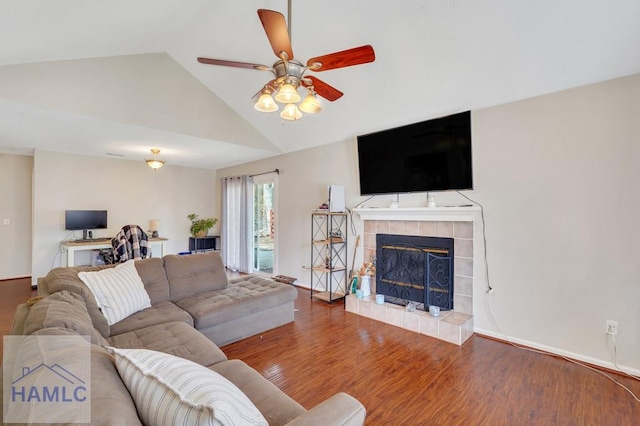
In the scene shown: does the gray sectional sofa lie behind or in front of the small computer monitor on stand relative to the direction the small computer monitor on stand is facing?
in front

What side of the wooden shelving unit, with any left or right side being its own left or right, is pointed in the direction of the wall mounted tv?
left

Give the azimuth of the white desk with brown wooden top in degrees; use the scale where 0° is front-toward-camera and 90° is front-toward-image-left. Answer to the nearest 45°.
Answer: approximately 0°

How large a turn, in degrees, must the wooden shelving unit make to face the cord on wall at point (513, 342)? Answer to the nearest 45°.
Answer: approximately 90° to its left

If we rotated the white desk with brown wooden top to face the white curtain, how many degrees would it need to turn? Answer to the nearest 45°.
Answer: approximately 90° to its left

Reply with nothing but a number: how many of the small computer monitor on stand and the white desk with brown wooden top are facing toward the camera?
2

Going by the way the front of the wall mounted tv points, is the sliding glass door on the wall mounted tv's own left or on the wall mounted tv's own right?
on the wall mounted tv's own right

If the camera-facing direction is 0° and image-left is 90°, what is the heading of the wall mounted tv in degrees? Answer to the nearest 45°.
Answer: approximately 45°

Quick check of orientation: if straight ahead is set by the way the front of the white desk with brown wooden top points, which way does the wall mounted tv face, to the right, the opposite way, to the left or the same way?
to the right

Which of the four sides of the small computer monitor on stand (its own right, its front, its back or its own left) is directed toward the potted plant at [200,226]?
left

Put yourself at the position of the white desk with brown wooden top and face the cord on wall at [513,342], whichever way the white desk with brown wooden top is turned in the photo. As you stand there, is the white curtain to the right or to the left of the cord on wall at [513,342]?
left

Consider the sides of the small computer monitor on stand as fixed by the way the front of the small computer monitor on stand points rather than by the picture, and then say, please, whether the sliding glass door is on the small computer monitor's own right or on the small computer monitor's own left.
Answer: on the small computer monitor's own left

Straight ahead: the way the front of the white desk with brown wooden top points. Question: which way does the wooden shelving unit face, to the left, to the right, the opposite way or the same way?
to the right
